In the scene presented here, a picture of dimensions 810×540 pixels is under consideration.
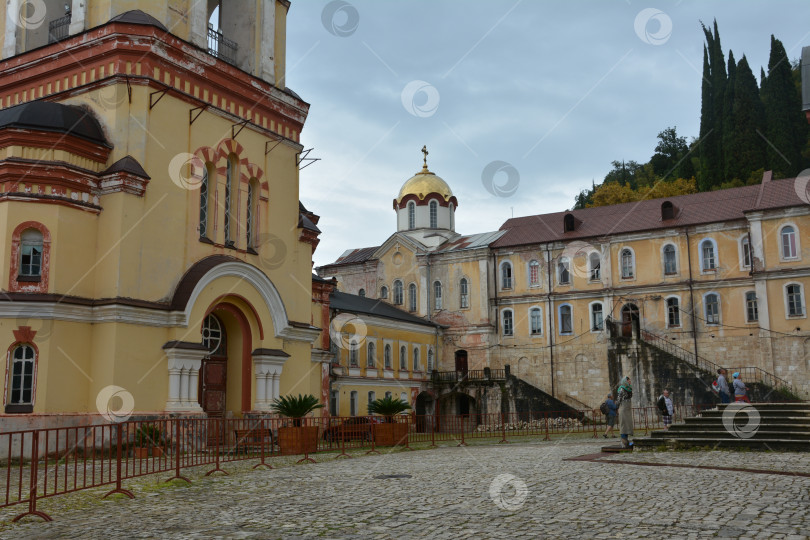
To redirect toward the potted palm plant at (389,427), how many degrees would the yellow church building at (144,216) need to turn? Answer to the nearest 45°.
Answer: approximately 45° to its left

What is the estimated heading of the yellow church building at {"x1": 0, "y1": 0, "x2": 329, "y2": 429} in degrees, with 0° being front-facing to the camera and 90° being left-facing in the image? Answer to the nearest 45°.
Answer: approximately 315°
